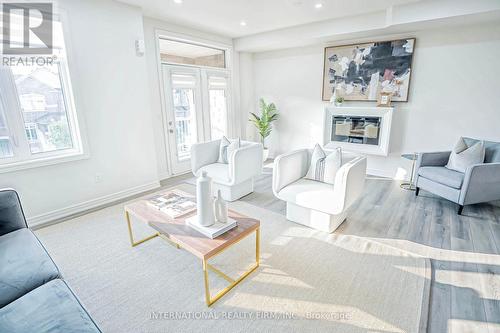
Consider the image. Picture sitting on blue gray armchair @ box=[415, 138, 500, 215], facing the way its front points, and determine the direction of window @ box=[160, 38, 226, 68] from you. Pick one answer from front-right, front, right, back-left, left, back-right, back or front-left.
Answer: front-right

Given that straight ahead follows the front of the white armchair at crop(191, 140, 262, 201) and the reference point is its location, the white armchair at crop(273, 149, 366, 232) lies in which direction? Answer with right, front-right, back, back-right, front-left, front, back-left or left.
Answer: left

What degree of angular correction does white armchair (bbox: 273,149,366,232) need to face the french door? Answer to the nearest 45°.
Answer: approximately 90° to its right

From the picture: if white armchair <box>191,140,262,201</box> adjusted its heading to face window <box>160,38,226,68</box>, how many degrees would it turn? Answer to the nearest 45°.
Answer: approximately 135° to its right

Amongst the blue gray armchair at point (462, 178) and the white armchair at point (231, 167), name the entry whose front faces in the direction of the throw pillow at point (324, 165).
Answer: the blue gray armchair

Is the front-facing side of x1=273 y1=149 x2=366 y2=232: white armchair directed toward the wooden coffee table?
yes

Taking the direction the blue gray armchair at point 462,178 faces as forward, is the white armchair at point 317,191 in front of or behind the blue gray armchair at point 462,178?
in front

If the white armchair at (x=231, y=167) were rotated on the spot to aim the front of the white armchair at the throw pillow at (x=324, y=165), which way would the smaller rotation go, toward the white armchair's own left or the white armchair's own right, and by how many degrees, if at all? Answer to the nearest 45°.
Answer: approximately 90° to the white armchair's own left

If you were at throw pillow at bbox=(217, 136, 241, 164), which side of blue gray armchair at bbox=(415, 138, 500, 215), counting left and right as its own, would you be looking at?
front

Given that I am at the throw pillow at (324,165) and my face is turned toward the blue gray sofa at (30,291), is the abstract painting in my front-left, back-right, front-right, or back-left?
back-right

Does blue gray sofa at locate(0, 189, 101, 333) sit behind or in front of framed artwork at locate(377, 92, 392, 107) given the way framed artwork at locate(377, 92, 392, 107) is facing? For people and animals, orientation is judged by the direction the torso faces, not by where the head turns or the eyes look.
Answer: in front

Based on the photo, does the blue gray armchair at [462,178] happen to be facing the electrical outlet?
yes
